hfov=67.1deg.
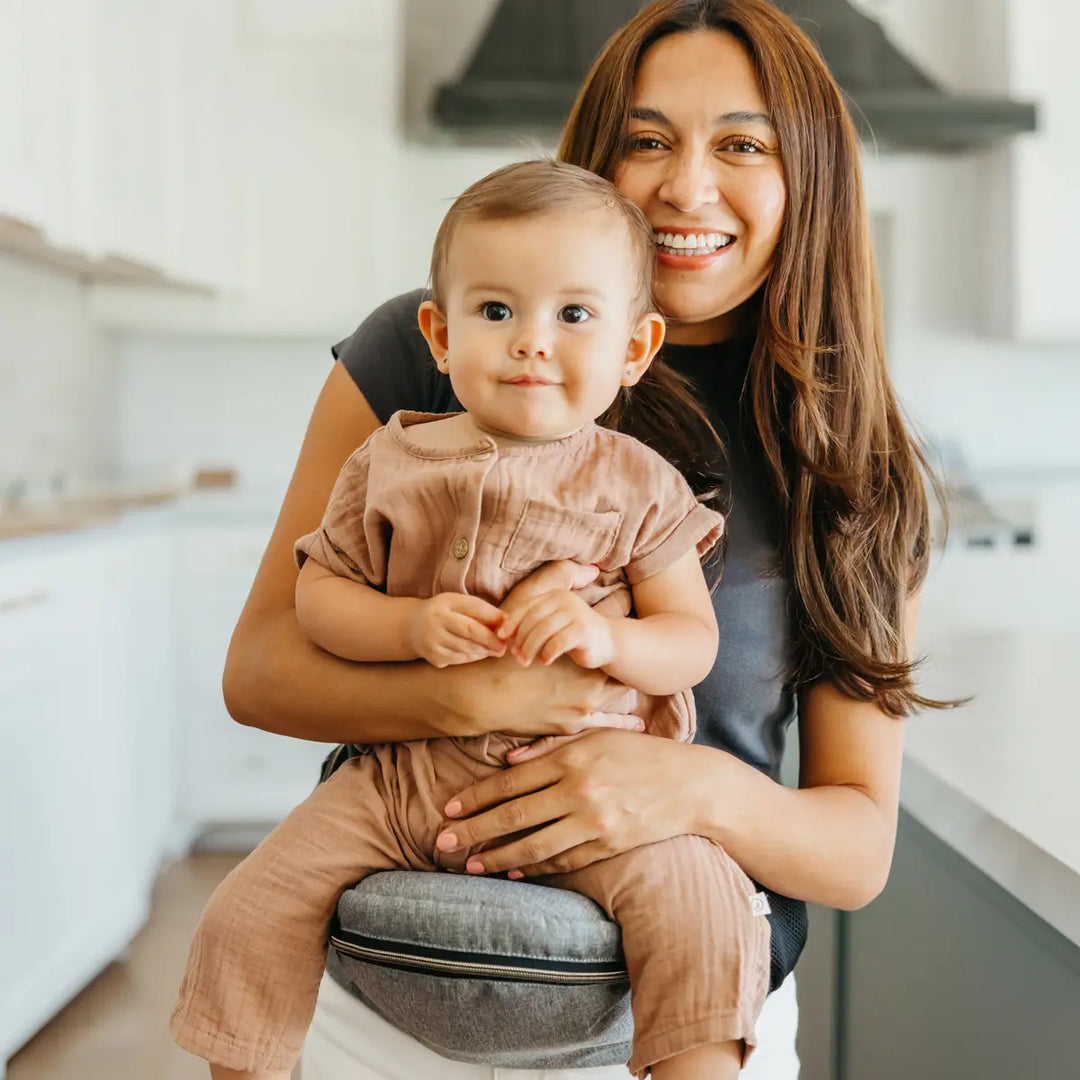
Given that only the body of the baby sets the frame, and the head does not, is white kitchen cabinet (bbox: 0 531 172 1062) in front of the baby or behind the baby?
behind

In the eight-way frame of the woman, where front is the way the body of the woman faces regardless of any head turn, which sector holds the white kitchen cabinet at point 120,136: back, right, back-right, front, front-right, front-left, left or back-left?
back-right

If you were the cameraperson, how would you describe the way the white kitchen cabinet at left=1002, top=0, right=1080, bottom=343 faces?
facing the viewer

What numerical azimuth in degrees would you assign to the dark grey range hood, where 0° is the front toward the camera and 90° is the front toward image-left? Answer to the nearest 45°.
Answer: approximately 0°

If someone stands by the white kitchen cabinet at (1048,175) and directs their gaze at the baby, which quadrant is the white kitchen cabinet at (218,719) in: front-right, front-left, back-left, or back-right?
front-right

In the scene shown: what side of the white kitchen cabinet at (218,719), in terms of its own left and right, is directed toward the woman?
front

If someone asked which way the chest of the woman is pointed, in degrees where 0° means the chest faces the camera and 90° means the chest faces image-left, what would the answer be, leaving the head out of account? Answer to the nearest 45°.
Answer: approximately 0°

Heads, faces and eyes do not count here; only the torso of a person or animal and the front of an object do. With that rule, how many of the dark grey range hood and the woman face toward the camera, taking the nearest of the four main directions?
2

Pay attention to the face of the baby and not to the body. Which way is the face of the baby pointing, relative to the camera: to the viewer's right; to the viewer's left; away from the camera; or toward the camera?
toward the camera

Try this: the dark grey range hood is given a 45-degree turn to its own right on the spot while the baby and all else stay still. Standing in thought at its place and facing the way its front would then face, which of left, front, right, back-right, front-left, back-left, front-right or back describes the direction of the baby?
front-left

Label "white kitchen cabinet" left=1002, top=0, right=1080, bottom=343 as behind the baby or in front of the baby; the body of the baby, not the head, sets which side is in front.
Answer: behind

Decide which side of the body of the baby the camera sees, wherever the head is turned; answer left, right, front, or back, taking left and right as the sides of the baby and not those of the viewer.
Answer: front
